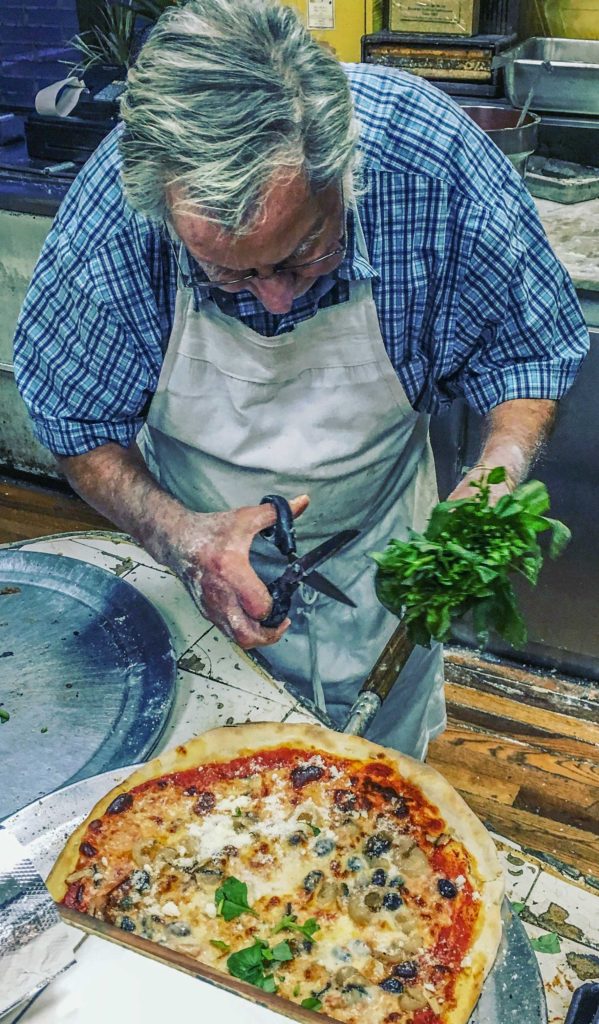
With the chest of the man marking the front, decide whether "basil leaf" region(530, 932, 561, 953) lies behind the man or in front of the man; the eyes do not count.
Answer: in front

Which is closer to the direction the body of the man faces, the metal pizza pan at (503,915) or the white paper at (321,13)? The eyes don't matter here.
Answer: the metal pizza pan

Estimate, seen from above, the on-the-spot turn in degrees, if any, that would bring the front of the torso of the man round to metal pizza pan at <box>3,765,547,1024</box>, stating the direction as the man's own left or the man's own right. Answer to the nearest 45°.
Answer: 0° — they already face it

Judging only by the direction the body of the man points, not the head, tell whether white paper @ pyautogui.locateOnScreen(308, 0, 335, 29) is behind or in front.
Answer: behind

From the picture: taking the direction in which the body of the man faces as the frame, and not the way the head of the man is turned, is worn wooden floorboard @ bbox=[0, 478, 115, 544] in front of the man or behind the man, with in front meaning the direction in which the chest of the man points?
behind

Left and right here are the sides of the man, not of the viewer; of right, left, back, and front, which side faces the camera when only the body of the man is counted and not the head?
front

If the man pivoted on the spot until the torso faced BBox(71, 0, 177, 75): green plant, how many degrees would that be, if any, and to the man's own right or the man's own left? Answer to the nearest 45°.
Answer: approximately 180°
